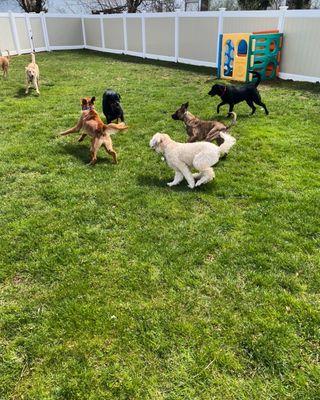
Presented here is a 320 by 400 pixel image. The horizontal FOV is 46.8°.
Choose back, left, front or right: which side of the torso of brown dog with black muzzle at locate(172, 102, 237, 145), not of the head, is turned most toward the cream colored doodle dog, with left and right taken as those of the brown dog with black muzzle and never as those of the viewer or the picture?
left

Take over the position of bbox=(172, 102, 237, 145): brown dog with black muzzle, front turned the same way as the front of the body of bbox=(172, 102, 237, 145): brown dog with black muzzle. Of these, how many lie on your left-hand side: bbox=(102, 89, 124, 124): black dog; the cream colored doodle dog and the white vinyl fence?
1

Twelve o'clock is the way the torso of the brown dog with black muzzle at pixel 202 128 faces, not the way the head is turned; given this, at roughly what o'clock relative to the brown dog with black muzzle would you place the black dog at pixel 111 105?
The black dog is roughly at 1 o'clock from the brown dog with black muzzle.

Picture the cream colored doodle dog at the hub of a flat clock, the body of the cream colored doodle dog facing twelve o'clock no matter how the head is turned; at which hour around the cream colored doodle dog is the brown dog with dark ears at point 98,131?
The brown dog with dark ears is roughly at 1 o'clock from the cream colored doodle dog.

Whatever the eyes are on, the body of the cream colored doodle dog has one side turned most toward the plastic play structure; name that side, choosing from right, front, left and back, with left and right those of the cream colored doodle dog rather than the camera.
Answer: right

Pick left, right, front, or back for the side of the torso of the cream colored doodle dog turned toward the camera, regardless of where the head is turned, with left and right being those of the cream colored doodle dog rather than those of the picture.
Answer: left

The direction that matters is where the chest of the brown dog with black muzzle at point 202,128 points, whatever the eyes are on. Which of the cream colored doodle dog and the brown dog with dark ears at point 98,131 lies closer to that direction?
the brown dog with dark ears

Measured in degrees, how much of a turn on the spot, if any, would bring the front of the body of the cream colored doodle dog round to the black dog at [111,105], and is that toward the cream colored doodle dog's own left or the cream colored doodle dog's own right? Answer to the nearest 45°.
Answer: approximately 45° to the cream colored doodle dog's own right

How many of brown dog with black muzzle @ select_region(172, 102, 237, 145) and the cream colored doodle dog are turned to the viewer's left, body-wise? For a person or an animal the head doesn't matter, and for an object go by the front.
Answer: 2

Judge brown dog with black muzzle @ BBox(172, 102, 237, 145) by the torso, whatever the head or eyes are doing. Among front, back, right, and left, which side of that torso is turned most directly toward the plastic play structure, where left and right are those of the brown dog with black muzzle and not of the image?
right

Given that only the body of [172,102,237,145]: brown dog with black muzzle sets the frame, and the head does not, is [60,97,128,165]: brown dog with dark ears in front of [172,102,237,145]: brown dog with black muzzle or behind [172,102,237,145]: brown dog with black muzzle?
in front

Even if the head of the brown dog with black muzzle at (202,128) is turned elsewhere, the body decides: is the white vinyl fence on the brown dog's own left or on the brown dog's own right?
on the brown dog's own right

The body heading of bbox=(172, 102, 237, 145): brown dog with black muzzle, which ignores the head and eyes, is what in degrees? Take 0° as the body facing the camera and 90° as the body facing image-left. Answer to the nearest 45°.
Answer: approximately 90°
